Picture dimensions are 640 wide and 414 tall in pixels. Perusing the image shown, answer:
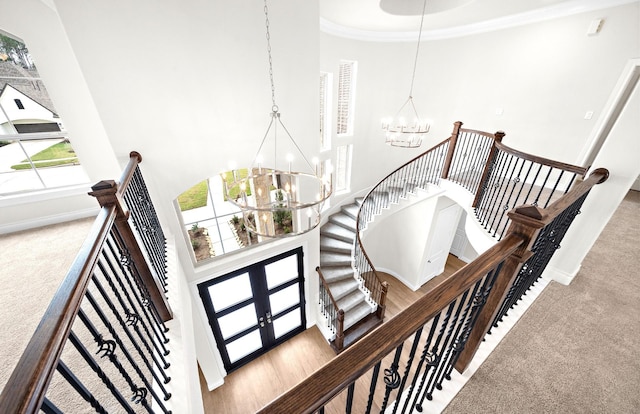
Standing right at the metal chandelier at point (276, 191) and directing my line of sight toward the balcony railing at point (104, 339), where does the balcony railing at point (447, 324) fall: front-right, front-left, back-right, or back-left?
front-left

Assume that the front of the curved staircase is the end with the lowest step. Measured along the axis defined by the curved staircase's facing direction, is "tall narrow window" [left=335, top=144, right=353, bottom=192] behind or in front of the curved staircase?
behind

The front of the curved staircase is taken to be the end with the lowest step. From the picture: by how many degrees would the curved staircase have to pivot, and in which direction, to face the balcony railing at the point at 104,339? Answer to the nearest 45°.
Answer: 0° — it already faces it

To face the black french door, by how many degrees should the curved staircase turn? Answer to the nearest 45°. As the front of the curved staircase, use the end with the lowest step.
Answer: approximately 45° to its right

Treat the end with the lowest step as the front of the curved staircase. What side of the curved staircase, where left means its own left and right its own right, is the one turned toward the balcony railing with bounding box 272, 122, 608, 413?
front

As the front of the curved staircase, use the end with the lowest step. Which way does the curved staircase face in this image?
toward the camera
